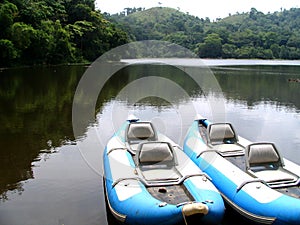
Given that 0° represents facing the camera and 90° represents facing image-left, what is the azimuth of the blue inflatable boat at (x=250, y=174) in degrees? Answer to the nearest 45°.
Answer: approximately 315°

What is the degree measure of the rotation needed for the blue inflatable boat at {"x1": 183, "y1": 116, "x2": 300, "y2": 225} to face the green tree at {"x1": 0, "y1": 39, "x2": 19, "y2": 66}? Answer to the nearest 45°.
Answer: approximately 180°

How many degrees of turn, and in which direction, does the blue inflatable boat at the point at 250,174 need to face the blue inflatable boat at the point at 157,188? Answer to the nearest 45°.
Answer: approximately 90° to its right

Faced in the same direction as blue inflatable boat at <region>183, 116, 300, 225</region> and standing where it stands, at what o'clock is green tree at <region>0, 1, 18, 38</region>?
The green tree is roughly at 6 o'clock from the blue inflatable boat.
